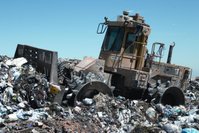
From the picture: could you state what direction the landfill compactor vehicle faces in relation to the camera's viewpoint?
facing the viewer and to the left of the viewer
